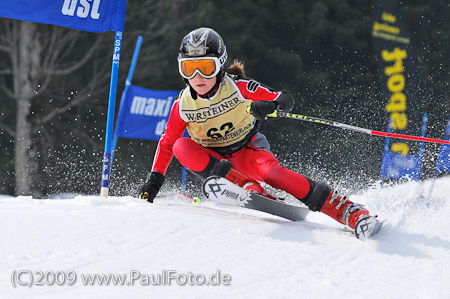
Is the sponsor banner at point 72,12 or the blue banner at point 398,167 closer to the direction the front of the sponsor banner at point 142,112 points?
the sponsor banner

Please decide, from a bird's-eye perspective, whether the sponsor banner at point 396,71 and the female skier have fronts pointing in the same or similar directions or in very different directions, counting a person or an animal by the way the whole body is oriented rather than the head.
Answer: same or similar directions

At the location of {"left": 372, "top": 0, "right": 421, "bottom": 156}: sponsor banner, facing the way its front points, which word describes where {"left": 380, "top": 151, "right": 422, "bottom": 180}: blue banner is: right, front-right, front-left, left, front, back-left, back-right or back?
front

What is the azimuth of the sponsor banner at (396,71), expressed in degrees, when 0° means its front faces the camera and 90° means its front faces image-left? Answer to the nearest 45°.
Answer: approximately 0°

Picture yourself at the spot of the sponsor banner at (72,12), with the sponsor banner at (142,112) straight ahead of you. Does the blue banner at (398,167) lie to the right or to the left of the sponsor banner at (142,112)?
right

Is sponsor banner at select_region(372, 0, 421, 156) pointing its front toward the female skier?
yes

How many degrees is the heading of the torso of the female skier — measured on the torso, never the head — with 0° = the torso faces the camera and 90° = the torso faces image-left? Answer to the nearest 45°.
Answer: approximately 0°

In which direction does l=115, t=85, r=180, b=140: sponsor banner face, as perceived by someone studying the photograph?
facing the viewer

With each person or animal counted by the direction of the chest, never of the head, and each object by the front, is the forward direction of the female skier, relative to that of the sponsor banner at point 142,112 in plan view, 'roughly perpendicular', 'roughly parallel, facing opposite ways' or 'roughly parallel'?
roughly parallel

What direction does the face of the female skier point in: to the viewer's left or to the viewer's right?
to the viewer's left

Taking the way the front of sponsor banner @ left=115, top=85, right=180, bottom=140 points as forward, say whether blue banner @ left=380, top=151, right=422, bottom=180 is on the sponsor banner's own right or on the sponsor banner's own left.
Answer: on the sponsor banner's own left

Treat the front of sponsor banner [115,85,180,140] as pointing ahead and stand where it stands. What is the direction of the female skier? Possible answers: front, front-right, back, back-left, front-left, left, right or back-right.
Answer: front

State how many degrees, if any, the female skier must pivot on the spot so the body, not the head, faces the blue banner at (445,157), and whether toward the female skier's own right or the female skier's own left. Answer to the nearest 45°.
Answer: approximately 135° to the female skier's own left
